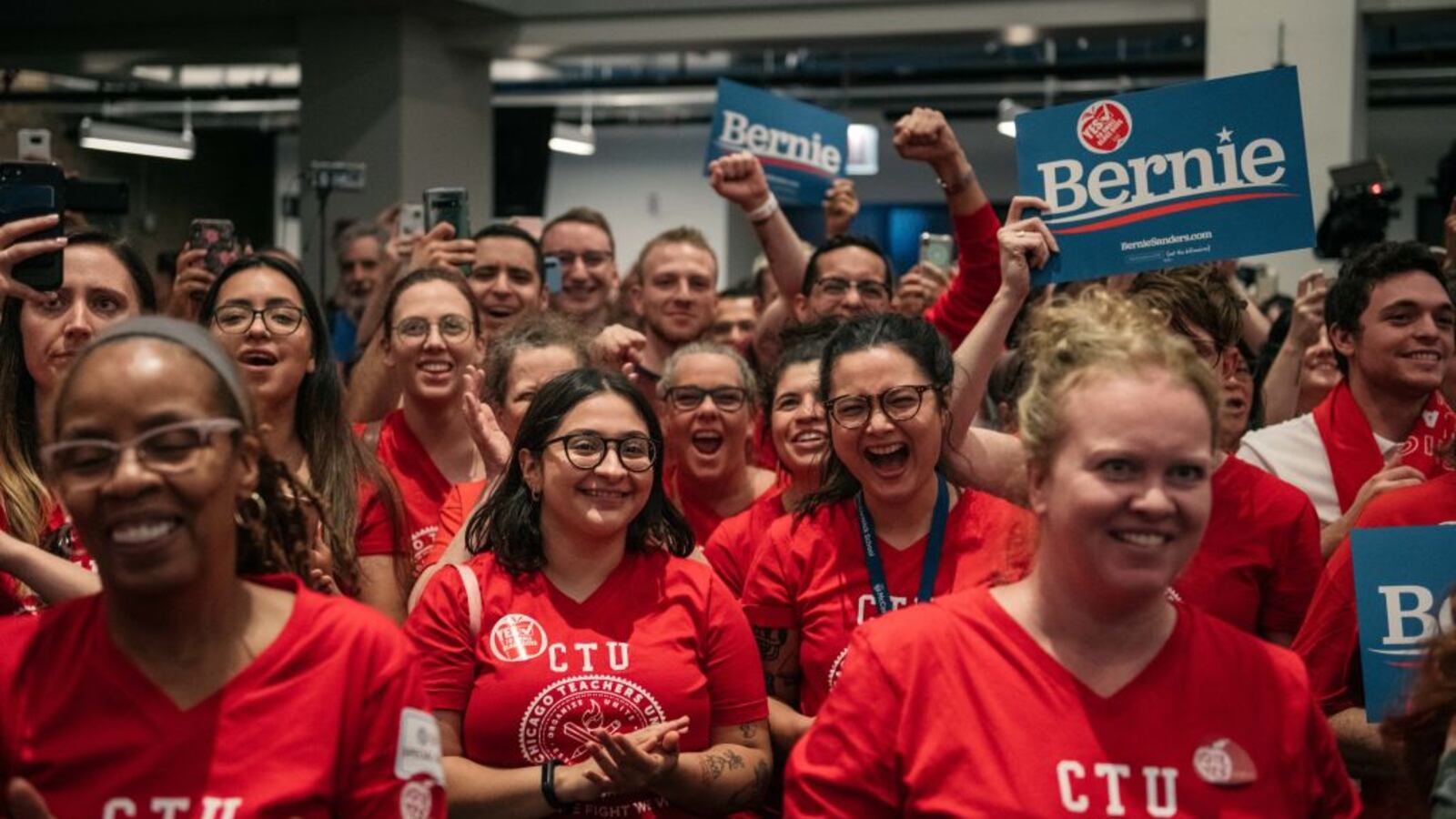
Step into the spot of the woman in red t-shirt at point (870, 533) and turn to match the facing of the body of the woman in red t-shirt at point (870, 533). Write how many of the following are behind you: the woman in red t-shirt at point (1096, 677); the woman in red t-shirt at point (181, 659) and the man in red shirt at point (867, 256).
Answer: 1

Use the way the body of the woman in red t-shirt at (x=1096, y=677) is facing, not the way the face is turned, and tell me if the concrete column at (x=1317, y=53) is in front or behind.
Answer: behind

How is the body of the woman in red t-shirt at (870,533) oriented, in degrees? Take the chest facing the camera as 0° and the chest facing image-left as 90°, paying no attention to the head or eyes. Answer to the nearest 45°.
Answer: approximately 0°

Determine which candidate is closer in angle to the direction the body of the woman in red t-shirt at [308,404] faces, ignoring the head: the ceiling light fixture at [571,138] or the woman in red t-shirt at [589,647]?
the woman in red t-shirt

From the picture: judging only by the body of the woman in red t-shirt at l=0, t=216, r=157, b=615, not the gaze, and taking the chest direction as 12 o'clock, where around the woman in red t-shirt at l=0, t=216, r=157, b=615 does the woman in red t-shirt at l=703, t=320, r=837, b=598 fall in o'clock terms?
the woman in red t-shirt at l=703, t=320, r=837, b=598 is roughly at 9 o'clock from the woman in red t-shirt at l=0, t=216, r=157, b=615.

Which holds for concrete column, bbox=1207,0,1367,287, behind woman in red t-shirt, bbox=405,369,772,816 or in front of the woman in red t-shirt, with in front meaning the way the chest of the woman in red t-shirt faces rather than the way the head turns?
behind

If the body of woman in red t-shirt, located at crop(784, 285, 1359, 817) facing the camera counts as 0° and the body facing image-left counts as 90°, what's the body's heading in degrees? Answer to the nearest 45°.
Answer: approximately 0°

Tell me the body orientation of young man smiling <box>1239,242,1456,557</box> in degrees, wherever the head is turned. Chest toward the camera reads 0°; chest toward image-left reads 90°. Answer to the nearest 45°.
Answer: approximately 315°

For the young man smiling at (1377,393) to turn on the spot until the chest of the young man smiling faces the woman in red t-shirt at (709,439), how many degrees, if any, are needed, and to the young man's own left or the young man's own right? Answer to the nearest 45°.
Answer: approximately 135° to the young man's own right
